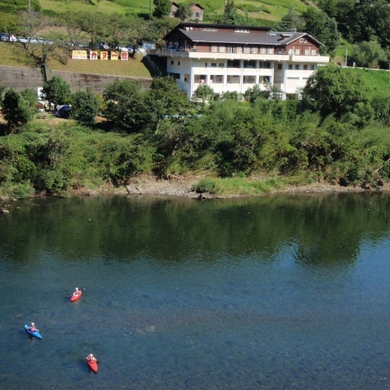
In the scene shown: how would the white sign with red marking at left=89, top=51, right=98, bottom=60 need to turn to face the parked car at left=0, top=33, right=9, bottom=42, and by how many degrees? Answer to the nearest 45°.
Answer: approximately 90° to its right

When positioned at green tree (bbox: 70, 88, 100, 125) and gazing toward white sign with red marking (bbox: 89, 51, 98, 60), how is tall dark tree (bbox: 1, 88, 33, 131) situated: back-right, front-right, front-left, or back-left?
back-left

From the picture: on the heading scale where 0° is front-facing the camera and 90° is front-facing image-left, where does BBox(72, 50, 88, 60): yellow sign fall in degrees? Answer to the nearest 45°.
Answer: approximately 0°

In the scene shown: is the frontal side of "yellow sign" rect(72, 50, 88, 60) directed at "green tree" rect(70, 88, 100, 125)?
yes

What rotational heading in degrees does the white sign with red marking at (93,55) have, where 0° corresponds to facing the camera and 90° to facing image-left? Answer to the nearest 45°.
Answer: approximately 0°

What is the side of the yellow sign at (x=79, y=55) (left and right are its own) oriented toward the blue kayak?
front

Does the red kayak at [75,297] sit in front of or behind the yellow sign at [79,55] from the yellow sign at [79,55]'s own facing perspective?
in front

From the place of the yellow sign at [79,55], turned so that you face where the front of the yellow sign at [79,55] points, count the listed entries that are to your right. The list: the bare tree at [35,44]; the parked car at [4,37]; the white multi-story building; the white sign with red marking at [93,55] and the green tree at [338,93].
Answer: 2

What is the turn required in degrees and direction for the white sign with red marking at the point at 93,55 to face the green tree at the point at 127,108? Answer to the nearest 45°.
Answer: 0° — it already faces it

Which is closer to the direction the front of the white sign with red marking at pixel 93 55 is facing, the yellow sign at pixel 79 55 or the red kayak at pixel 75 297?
the red kayak

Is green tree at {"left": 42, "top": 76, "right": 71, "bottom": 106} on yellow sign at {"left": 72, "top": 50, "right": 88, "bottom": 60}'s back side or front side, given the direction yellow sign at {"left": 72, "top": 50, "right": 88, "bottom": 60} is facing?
on the front side

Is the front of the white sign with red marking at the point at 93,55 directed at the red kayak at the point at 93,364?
yes

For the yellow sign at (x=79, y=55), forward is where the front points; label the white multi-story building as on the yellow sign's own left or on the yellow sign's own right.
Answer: on the yellow sign's own left

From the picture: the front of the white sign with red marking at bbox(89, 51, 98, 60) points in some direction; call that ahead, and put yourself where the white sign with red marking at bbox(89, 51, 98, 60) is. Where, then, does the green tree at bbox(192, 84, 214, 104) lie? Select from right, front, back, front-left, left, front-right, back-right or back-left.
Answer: front-left

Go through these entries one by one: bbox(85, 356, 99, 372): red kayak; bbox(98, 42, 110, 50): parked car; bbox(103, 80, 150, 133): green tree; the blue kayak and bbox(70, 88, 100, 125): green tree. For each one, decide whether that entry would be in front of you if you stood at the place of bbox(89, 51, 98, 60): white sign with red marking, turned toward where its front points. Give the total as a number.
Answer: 4
